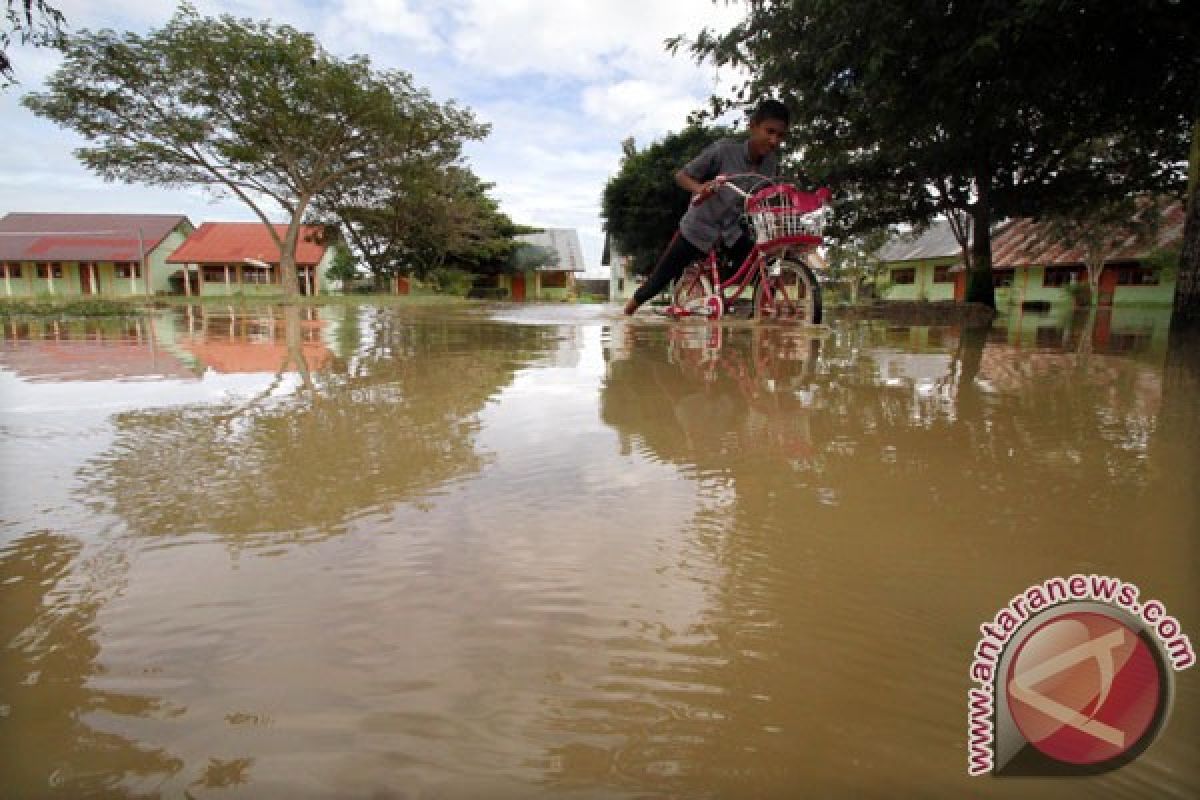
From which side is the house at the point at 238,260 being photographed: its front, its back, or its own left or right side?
front

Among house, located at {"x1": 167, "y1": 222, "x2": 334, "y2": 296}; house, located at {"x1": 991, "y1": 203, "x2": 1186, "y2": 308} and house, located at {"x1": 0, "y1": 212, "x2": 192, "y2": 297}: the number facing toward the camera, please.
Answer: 3

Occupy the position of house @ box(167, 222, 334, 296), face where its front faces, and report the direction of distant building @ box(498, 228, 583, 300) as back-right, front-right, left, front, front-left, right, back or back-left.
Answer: left

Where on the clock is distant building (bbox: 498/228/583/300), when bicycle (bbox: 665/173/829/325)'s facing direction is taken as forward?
The distant building is roughly at 7 o'clock from the bicycle.

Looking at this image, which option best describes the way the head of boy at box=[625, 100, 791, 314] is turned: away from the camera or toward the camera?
toward the camera

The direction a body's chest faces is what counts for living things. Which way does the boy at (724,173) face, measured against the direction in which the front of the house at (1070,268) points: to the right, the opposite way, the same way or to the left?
to the left

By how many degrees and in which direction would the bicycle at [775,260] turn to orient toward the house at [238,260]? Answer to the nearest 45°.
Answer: approximately 180°

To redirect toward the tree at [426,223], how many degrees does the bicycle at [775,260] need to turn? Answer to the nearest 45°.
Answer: approximately 180°

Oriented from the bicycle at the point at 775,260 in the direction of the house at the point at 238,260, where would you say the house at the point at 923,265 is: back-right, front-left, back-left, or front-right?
front-right

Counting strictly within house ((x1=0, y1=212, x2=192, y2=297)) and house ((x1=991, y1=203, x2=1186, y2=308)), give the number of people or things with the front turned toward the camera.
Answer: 2

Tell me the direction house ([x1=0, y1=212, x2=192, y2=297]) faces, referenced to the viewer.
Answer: facing the viewer

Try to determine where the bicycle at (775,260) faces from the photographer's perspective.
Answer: facing the viewer and to the right of the viewer
